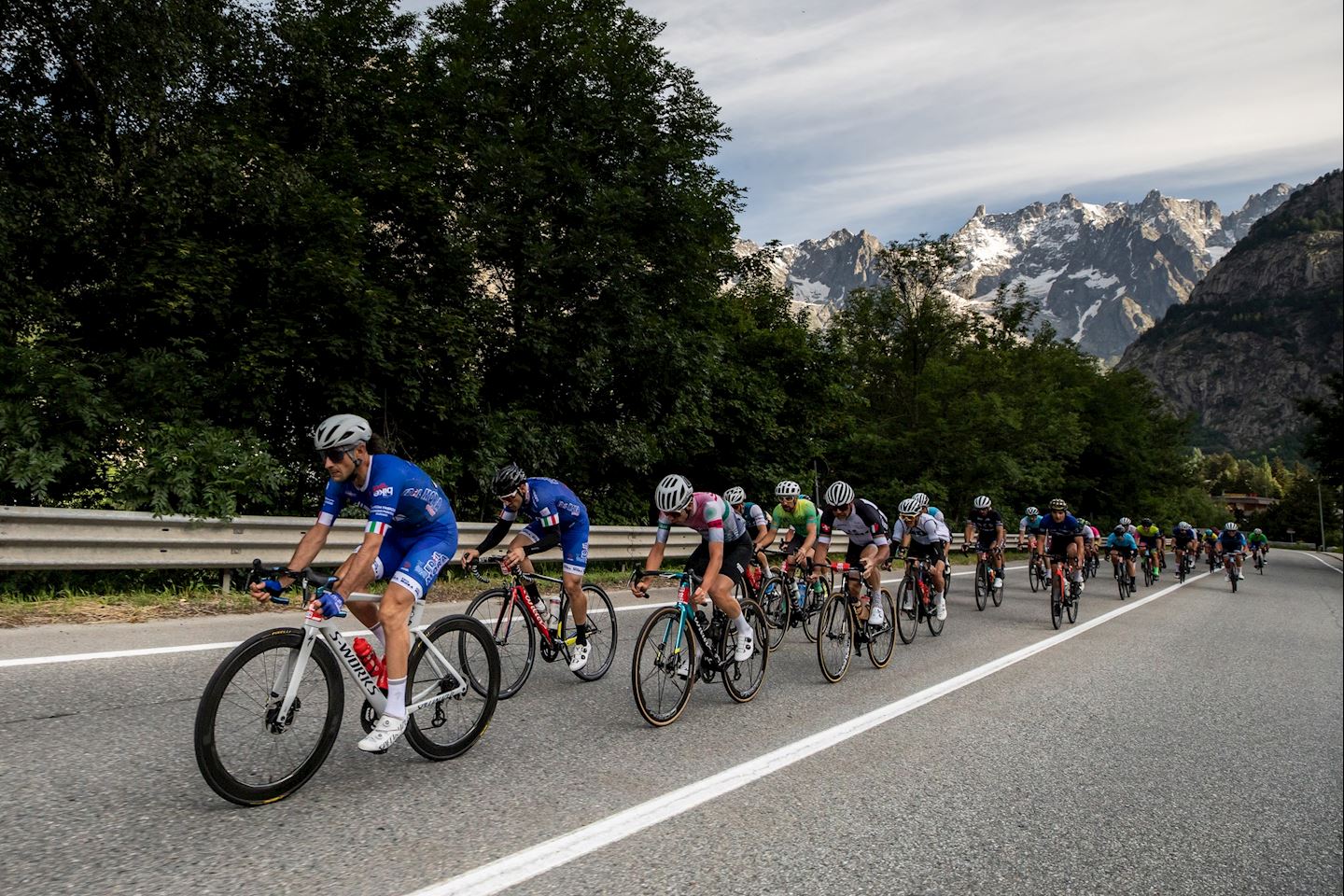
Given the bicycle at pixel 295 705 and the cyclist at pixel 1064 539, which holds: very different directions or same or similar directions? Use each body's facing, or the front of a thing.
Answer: same or similar directions

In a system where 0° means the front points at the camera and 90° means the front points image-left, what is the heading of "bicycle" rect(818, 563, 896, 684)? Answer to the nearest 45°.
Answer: approximately 45°

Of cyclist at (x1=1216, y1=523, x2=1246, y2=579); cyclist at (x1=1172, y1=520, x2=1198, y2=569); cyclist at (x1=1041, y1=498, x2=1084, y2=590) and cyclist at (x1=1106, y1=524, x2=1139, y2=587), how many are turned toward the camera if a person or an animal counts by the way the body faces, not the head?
4

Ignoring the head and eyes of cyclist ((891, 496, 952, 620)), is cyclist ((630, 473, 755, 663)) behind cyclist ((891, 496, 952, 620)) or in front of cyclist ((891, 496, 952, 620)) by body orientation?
in front

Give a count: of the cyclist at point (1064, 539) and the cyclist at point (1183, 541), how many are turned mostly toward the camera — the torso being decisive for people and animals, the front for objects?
2

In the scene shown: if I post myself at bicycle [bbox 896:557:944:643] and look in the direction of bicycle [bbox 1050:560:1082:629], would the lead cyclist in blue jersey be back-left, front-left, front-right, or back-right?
back-right

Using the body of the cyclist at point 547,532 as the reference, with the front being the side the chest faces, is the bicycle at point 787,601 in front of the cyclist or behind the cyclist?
behind

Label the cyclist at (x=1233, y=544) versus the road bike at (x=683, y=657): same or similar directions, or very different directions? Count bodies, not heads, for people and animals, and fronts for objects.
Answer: same or similar directions

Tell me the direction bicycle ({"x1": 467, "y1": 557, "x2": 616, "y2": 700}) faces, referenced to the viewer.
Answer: facing the viewer and to the left of the viewer

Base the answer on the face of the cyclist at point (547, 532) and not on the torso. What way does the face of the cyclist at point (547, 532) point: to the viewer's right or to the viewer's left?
to the viewer's left

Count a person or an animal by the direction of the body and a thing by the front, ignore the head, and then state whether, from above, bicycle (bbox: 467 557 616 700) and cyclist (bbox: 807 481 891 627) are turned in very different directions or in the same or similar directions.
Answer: same or similar directions

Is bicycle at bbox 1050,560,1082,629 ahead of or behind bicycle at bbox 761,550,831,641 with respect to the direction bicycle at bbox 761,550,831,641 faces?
behind

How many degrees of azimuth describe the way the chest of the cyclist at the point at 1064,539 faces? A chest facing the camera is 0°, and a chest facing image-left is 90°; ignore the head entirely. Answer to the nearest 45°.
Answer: approximately 0°
